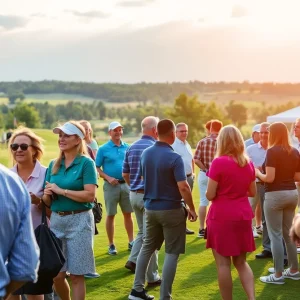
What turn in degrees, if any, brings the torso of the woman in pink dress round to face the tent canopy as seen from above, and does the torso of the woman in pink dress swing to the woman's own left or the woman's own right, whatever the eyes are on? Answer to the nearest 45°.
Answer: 0° — they already face it

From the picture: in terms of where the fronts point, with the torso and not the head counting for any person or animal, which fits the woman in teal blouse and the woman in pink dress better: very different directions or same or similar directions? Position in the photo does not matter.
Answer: very different directions

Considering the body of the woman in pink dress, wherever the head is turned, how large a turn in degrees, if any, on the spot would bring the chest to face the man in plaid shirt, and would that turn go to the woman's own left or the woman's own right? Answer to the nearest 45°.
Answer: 0° — they already face them

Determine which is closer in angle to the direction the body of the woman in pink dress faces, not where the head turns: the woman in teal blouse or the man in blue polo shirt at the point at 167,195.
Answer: the man in blue polo shirt

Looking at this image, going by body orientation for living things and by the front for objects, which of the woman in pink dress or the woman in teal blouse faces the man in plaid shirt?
the woman in pink dress

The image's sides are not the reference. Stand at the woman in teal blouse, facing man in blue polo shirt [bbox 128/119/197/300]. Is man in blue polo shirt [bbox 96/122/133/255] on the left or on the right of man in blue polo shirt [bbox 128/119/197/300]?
left

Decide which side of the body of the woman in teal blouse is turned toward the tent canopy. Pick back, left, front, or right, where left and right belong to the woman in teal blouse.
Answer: back

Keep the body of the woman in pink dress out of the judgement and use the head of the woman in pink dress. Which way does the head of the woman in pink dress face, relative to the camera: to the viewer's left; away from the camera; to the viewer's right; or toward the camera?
away from the camera

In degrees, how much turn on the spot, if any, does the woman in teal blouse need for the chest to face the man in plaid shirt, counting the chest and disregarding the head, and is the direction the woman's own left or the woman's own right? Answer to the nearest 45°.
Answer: approximately 180°

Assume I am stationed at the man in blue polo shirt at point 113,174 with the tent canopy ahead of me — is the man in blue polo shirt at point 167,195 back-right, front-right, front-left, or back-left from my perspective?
back-right

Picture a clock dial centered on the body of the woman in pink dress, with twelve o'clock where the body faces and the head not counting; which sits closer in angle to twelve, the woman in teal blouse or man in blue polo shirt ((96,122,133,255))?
the man in blue polo shirt

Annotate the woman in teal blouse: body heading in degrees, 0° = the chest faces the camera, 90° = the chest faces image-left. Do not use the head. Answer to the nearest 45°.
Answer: approximately 45°

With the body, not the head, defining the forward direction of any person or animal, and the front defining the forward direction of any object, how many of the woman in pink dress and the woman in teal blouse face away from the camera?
1

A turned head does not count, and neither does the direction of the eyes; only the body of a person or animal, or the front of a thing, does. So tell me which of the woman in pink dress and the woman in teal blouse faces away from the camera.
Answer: the woman in pink dress

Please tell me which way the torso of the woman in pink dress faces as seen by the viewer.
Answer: away from the camera

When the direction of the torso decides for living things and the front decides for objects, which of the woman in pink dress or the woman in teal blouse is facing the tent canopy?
the woman in pink dress
